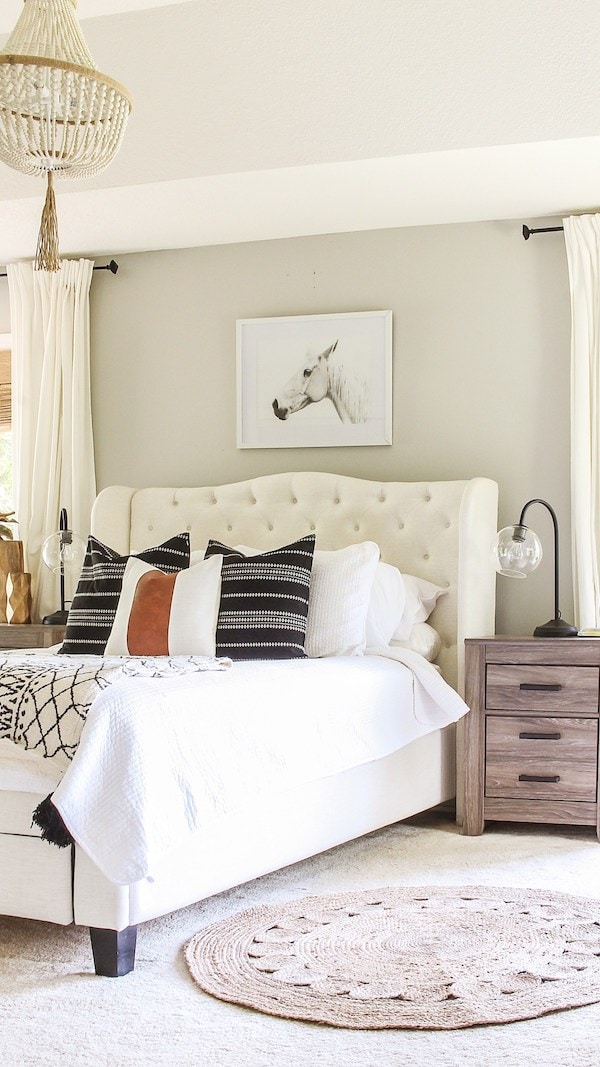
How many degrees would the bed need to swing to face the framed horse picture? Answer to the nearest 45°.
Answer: approximately 135° to its right

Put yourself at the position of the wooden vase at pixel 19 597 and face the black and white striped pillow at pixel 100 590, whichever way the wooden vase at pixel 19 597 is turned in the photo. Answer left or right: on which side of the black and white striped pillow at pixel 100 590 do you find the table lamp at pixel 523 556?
left

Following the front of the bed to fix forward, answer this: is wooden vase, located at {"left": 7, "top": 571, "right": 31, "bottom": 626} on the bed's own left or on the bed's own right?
on the bed's own right

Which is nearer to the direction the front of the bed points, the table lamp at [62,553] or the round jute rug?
the round jute rug

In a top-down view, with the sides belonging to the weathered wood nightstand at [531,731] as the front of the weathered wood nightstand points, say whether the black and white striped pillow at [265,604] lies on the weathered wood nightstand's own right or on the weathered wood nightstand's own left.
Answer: on the weathered wood nightstand's own right

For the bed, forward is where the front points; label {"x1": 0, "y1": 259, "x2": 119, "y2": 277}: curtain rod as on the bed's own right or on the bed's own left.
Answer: on the bed's own right

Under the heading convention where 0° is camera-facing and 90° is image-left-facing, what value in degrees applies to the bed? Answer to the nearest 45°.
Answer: approximately 45°

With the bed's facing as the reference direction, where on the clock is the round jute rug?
The round jute rug is roughly at 10 o'clock from the bed.

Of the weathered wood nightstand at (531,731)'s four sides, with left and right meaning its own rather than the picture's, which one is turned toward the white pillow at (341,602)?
right

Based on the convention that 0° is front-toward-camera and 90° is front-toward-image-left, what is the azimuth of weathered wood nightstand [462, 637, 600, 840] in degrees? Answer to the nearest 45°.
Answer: approximately 0°

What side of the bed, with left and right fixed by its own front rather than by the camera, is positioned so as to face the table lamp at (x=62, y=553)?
right

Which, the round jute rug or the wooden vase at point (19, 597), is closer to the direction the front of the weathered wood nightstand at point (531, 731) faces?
the round jute rug
